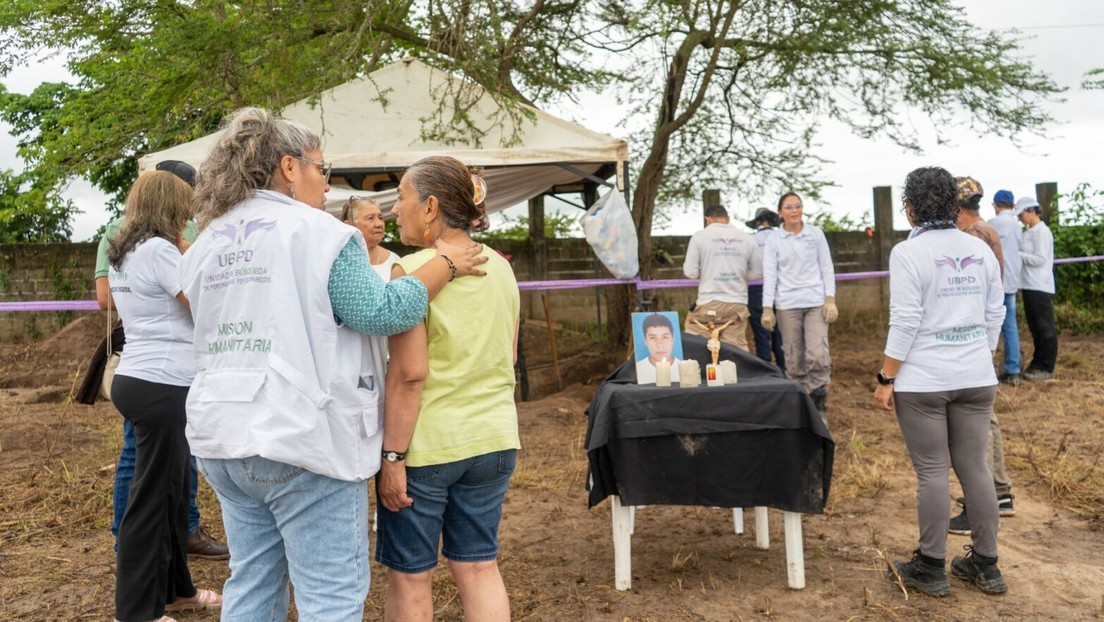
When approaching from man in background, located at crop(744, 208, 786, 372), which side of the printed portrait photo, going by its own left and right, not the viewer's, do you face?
back

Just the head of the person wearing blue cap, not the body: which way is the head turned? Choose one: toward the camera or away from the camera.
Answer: away from the camera

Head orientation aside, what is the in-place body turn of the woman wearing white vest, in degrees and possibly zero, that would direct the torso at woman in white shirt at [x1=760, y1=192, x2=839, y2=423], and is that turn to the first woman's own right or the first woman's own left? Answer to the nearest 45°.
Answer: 0° — they already face them

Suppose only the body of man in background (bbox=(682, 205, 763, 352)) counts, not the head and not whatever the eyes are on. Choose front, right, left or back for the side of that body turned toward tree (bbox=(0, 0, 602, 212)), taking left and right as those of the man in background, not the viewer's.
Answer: left

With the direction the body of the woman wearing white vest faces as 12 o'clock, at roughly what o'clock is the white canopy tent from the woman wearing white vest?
The white canopy tent is roughly at 11 o'clock from the woman wearing white vest.

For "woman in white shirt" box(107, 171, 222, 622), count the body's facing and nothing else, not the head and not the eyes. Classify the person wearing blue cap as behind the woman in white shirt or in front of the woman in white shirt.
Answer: in front

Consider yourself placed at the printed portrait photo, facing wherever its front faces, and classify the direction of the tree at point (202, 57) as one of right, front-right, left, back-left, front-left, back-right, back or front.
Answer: back-right

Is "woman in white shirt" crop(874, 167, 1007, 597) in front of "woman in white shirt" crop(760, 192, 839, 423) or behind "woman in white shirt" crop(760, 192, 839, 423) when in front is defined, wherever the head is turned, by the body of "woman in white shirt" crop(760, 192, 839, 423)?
in front

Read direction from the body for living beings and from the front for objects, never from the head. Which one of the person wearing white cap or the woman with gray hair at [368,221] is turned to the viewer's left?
the person wearing white cap

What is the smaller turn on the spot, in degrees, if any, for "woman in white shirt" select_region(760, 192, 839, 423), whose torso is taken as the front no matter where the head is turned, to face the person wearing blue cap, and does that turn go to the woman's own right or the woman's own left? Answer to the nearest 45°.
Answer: approximately 135° to the woman's own left

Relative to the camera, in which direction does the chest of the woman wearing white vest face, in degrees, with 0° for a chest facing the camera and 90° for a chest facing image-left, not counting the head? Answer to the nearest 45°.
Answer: approximately 225°

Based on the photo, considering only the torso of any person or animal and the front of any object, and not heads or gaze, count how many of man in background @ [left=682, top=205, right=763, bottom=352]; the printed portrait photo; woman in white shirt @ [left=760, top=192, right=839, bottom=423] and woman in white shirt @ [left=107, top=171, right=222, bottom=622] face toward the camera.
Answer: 2

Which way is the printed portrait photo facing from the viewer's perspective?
toward the camera

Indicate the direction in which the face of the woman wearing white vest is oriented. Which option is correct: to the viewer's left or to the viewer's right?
to the viewer's right

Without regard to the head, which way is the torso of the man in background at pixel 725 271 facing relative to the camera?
away from the camera

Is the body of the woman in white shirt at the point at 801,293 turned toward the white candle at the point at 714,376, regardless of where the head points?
yes

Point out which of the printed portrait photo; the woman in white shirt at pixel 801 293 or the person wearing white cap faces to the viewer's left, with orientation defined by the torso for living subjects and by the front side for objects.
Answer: the person wearing white cap
